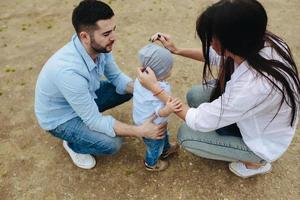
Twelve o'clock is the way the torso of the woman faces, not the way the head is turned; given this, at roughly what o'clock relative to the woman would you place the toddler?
The toddler is roughly at 12 o'clock from the woman.

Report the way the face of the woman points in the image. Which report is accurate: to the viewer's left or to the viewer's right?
to the viewer's left

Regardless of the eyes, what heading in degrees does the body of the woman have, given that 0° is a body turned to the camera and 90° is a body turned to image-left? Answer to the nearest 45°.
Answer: approximately 90°

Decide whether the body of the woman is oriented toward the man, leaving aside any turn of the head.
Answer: yes
